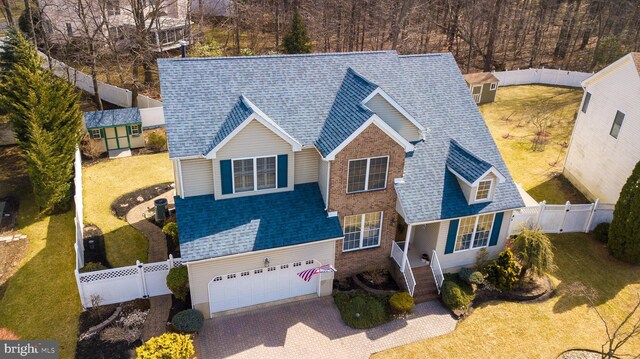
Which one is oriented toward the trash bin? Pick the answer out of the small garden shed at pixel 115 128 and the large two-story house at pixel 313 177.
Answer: the small garden shed at pixel 115 128

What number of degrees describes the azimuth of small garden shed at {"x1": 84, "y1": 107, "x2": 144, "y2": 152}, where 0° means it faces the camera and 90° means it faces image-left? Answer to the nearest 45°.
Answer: approximately 0°

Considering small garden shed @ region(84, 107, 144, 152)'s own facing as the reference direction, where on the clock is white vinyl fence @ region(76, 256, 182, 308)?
The white vinyl fence is roughly at 12 o'clock from the small garden shed.

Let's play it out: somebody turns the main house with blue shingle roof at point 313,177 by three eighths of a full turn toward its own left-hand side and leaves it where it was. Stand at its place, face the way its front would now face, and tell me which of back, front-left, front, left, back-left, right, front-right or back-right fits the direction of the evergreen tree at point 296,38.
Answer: front-left

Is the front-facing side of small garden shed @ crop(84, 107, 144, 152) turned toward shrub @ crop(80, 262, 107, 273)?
yes

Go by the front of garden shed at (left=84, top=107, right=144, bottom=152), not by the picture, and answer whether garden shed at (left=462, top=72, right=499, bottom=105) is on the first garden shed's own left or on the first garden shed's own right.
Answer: on the first garden shed's own left

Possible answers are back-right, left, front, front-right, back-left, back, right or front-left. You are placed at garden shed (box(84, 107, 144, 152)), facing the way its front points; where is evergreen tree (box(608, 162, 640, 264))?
front-left

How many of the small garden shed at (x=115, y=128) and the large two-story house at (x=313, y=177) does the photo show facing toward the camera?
2

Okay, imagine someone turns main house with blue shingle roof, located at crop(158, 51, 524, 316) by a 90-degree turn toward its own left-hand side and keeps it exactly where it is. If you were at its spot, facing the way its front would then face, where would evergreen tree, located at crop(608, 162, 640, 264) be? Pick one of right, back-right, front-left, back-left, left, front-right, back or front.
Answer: front

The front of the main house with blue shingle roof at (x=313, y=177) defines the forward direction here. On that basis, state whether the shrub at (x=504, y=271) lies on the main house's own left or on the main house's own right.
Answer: on the main house's own left

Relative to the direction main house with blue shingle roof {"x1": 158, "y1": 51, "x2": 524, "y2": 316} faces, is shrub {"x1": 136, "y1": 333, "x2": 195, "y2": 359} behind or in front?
in front
